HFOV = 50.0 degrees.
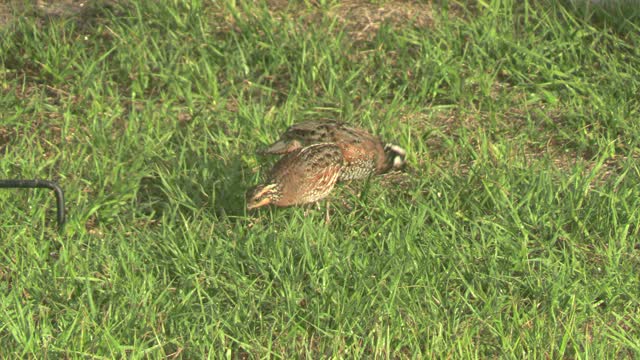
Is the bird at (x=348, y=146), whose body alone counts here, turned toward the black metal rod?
no

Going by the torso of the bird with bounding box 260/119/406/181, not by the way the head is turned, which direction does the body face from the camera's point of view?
to the viewer's right
